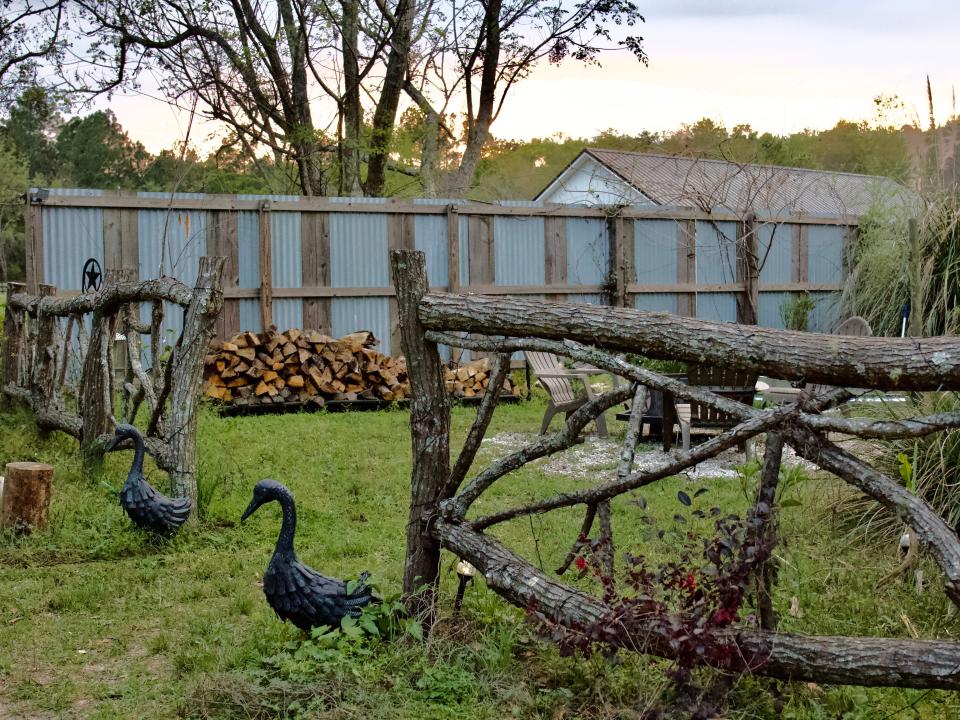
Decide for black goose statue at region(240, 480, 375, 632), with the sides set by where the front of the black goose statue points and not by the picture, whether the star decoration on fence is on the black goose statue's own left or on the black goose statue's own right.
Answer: on the black goose statue's own right

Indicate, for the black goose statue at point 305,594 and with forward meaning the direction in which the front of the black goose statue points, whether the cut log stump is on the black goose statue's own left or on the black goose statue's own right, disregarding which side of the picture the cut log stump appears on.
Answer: on the black goose statue's own right

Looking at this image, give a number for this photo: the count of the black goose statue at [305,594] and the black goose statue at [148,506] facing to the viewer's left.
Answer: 2

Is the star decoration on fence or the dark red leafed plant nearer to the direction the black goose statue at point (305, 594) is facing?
the star decoration on fence

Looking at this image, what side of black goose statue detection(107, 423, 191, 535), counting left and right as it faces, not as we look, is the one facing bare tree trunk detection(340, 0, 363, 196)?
right

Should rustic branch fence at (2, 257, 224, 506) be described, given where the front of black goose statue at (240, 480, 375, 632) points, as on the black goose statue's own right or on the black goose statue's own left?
on the black goose statue's own right

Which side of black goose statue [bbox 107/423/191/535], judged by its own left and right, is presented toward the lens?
left

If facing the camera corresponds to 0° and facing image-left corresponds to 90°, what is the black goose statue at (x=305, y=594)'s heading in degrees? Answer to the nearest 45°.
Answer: approximately 90°

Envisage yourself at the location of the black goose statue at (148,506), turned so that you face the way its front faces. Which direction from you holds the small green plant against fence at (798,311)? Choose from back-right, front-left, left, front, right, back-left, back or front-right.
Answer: back-right
